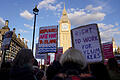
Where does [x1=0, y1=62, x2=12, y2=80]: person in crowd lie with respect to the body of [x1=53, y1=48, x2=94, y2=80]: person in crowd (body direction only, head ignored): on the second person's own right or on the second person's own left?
on the second person's own left

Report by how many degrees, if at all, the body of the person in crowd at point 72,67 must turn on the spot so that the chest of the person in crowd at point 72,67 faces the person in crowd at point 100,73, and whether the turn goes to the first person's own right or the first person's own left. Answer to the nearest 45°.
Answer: approximately 45° to the first person's own right

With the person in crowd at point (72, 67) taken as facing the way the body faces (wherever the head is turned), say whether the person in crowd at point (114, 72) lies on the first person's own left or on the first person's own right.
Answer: on the first person's own right

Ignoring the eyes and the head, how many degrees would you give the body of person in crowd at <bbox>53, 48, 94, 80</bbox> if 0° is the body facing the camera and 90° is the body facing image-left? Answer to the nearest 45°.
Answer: approximately 180°

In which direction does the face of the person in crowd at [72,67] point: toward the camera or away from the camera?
away from the camera
